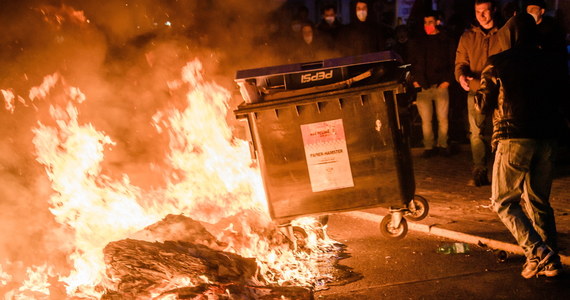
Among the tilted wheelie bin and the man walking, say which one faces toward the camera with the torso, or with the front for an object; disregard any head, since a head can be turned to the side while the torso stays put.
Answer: the tilted wheelie bin

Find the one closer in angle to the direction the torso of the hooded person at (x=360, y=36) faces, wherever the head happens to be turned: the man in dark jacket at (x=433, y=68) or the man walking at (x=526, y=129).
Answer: the man walking

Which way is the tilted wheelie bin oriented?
toward the camera

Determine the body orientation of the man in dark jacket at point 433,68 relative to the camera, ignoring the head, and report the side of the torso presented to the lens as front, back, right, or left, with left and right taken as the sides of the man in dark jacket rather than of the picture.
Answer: front

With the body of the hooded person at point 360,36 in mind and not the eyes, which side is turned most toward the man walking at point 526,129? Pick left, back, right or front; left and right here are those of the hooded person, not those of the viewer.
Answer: front

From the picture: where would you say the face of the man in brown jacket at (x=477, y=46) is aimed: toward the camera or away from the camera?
toward the camera

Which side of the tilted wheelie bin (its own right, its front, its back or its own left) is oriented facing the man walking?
left

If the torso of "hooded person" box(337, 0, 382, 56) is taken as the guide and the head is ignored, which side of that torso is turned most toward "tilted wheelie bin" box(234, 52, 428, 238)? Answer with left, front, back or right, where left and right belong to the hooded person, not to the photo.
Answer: front
